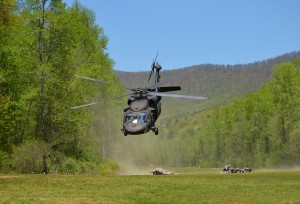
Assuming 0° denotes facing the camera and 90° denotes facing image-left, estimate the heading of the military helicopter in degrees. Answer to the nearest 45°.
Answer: approximately 0°
